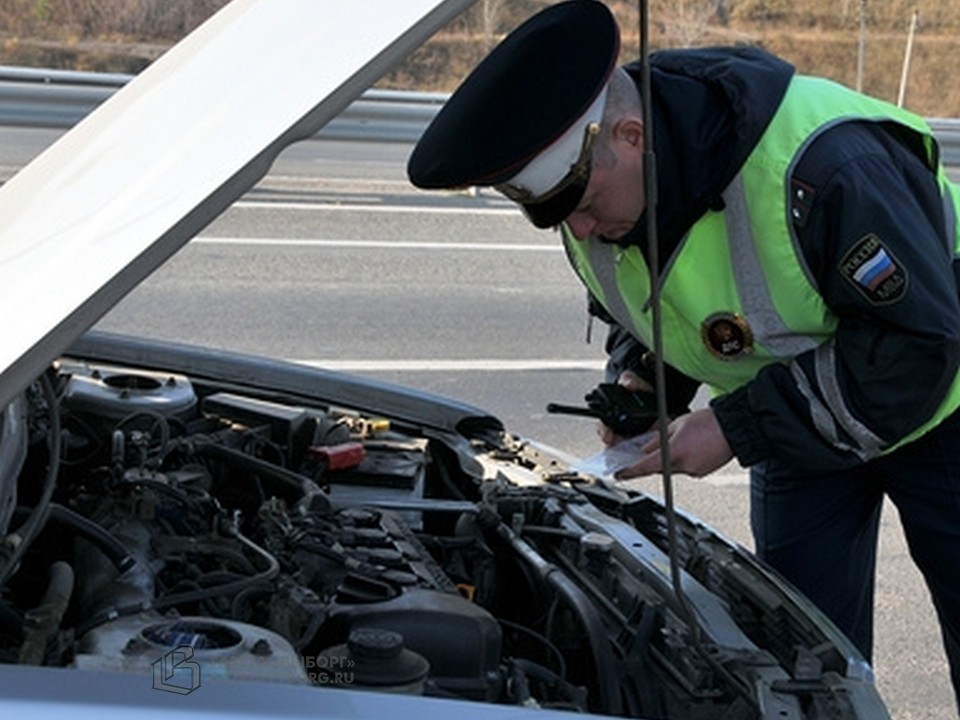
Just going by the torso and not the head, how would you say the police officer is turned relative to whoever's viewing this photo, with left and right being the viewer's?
facing the viewer and to the left of the viewer

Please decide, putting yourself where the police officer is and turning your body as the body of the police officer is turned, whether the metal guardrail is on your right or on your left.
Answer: on your right
